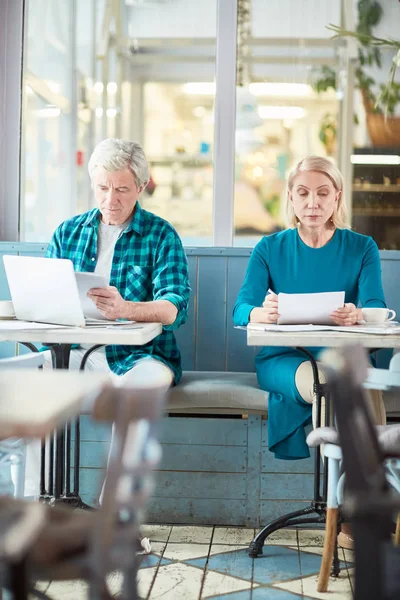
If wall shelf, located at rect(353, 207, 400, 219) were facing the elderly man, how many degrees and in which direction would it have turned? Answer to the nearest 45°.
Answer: approximately 45° to its right

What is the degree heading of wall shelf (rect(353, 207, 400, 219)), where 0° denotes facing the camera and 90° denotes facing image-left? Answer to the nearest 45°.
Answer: approximately 0°

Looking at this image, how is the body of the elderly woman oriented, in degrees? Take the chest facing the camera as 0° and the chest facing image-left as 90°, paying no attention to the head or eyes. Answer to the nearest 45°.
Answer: approximately 0°

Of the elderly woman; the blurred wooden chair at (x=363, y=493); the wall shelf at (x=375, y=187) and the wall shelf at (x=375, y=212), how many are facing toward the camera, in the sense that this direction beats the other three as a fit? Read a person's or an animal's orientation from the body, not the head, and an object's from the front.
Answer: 3

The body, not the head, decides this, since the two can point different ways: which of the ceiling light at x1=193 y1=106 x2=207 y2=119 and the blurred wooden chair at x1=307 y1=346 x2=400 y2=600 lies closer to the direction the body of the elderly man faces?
the blurred wooden chair

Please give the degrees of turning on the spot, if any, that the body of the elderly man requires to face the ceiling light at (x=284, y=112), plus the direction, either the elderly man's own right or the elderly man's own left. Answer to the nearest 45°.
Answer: approximately 180°

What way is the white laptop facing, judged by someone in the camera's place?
facing away from the viewer and to the right of the viewer
